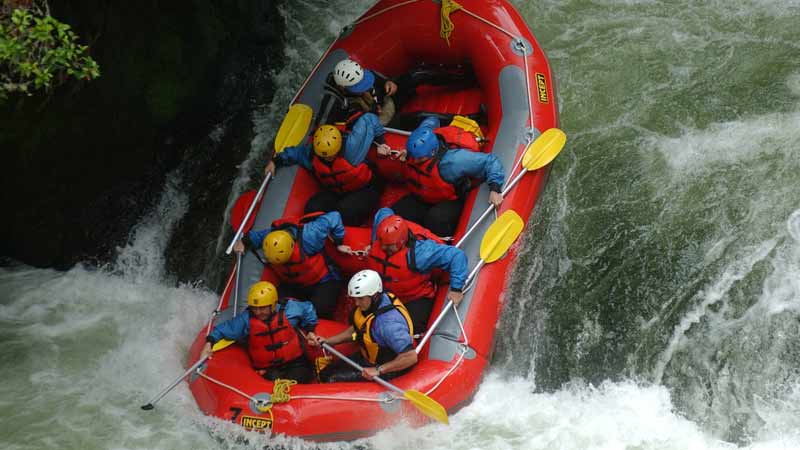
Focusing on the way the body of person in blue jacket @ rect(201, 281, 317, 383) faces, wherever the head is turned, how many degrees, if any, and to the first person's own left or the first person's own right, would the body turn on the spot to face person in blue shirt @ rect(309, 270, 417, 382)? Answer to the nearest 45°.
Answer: approximately 45° to the first person's own left

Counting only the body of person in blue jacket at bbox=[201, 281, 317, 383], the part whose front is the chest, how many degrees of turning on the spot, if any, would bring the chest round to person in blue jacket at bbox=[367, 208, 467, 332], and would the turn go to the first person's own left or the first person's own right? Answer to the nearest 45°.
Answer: approximately 90° to the first person's own left

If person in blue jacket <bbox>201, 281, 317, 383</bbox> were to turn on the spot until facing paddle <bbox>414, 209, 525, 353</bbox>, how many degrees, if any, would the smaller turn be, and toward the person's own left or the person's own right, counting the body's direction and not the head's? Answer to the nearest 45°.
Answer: approximately 90° to the person's own left

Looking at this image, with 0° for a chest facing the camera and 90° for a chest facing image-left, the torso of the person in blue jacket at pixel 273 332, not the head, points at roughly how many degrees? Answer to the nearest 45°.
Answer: approximately 0°

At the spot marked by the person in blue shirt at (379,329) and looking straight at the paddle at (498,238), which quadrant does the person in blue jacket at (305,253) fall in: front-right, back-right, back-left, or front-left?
back-left
